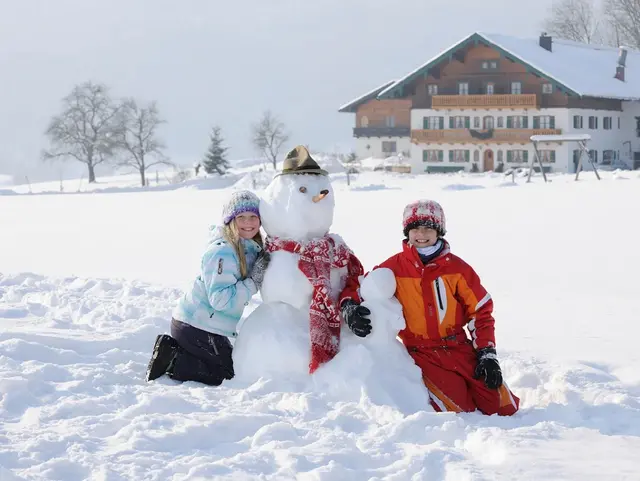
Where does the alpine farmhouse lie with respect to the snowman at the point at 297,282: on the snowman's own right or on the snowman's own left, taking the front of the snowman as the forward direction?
on the snowman's own left

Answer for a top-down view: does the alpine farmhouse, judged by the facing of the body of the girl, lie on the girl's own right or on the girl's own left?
on the girl's own left

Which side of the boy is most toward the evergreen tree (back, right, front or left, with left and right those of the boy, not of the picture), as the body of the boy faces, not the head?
back

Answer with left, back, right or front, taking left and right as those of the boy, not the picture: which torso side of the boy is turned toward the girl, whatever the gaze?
right

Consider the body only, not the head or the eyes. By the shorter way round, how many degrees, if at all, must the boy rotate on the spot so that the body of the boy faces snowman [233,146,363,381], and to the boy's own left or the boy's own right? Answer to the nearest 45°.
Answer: approximately 90° to the boy's own right

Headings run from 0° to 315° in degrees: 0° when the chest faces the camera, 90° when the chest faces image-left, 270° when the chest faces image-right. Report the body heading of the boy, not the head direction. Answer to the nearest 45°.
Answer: approximately 0°
